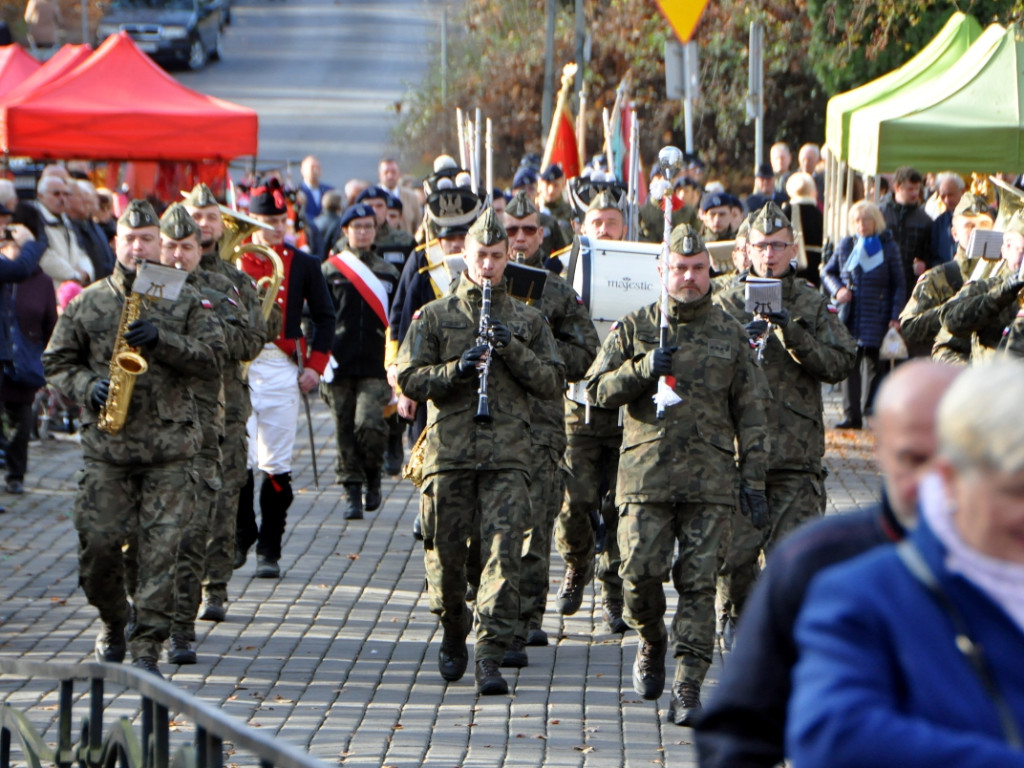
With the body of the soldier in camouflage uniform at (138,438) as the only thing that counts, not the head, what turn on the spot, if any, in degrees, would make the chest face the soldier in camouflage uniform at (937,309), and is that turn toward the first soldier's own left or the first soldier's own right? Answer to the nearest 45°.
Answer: approximately 90° to the first soldier's own left

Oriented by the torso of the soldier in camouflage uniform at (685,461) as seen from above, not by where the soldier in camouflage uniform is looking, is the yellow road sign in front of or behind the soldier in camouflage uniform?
behind

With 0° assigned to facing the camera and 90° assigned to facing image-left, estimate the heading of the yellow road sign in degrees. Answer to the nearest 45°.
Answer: approximately 0°

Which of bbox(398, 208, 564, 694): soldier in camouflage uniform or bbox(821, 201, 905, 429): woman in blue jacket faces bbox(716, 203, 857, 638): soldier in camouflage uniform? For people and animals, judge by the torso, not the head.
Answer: the woman in blue jacket

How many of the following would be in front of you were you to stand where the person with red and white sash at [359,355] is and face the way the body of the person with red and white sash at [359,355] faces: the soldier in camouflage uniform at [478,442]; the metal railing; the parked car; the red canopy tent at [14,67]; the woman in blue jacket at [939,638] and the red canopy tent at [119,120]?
3

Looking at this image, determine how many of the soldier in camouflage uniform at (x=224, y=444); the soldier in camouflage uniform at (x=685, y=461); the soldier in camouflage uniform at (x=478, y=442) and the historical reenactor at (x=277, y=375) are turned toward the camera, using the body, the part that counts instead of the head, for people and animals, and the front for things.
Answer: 4

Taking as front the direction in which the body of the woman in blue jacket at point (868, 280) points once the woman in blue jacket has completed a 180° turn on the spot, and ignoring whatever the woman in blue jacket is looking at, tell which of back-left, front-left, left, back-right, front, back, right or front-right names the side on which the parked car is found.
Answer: front-left

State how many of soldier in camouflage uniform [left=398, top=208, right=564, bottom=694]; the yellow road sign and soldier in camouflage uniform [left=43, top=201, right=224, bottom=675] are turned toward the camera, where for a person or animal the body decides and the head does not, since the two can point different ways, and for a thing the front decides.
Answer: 3

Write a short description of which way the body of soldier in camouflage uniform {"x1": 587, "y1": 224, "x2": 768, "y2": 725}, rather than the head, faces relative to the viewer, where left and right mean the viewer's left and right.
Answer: facing the viewer

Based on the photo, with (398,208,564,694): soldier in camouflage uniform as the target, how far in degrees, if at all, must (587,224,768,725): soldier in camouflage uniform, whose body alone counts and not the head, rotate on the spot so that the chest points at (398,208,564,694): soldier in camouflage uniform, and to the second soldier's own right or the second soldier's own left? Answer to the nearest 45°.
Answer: approximately 90° to the second soldier's own right

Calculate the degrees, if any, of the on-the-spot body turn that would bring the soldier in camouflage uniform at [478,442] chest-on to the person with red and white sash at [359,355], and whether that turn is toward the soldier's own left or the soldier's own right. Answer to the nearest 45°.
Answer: approximately 180°

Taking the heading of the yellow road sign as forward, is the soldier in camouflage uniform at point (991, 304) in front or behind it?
in front

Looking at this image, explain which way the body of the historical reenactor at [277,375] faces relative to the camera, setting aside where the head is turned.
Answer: toward the camera

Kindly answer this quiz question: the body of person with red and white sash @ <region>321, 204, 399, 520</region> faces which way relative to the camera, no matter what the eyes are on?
toward the camera

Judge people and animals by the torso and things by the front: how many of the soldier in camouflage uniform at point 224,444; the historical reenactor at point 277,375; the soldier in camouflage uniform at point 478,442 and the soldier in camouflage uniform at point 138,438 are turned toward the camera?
4

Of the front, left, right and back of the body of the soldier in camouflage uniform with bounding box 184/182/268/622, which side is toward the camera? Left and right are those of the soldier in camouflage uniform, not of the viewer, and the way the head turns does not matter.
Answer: front

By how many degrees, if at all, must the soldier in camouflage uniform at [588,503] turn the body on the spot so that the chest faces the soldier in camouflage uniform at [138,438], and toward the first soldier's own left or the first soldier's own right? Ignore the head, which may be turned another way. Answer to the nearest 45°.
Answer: approximately 45° to the first soldier's own right
